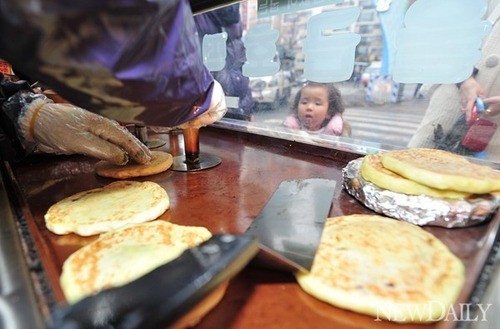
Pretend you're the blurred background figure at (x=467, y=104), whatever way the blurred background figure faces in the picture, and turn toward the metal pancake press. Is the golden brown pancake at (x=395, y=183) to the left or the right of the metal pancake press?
left

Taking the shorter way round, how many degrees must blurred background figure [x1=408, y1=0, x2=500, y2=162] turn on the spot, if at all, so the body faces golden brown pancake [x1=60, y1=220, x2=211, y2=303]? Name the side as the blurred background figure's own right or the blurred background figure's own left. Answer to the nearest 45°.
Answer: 0° — they already face it

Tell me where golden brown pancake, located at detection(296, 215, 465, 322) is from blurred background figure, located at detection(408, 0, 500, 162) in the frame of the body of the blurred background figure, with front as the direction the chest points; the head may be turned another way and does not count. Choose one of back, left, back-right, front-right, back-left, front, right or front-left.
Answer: front-left

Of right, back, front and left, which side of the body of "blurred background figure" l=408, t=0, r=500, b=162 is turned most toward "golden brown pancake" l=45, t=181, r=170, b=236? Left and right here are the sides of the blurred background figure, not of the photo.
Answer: front

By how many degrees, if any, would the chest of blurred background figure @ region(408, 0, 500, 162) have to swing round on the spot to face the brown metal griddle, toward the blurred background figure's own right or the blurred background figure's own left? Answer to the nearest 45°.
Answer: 0° — they already face it

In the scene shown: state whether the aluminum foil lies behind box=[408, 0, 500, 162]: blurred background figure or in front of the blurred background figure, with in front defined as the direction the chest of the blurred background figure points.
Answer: in front

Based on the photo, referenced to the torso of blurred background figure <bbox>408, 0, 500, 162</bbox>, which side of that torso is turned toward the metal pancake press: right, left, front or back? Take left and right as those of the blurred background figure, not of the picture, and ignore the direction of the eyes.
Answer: front

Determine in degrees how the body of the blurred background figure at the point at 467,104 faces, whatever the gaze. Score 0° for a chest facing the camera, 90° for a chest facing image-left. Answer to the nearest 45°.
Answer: approximately 45°

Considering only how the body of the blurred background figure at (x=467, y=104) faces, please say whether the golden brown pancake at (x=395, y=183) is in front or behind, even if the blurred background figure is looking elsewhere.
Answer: in front
